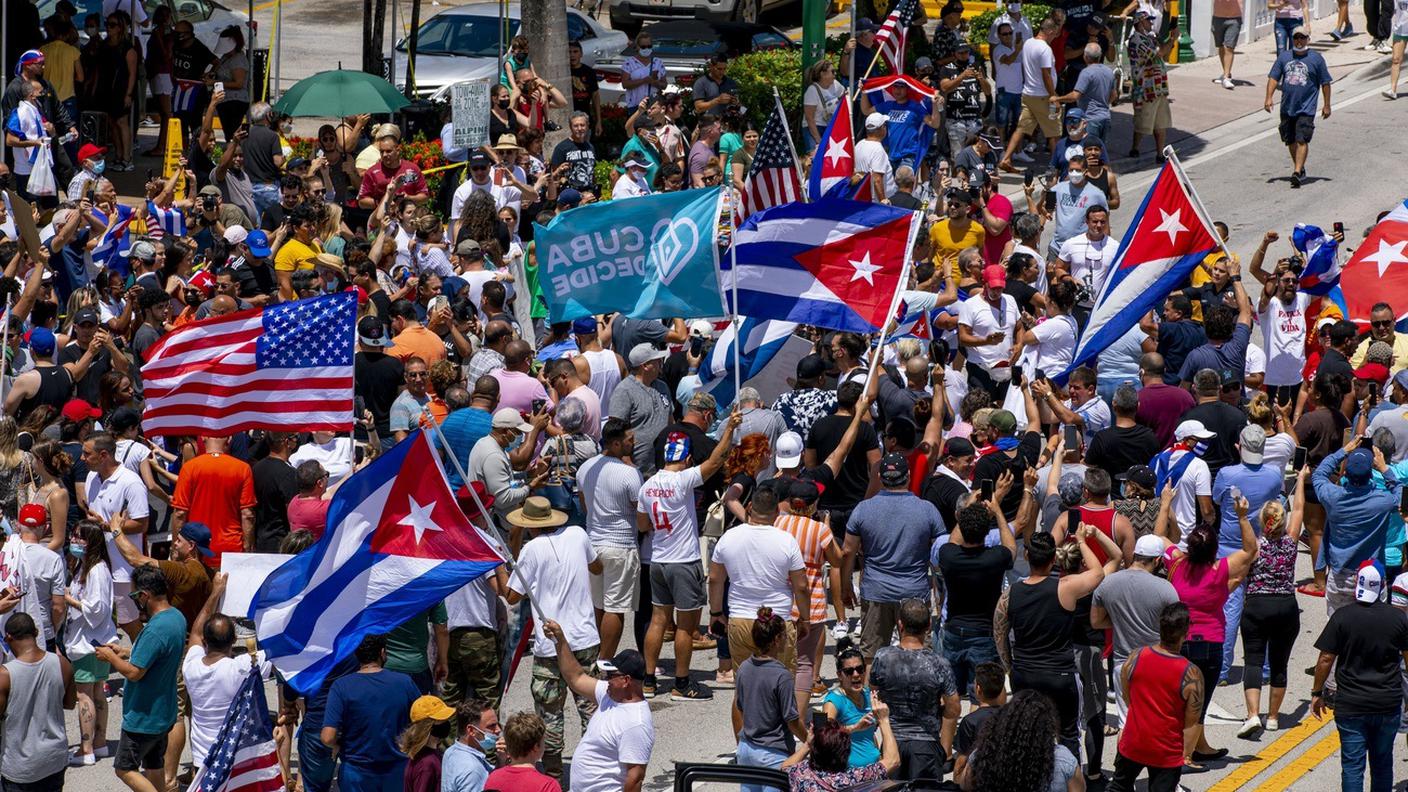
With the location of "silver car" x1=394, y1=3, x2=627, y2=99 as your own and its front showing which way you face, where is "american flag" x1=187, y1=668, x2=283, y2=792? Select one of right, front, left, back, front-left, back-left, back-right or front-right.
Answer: front-left

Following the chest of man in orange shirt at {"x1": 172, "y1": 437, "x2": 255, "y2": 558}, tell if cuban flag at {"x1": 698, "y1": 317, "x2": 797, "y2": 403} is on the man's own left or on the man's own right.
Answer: on the man's own right

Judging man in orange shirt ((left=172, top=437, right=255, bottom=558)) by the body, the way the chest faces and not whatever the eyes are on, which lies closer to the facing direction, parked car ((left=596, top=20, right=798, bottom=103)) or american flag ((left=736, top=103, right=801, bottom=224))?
the parked car

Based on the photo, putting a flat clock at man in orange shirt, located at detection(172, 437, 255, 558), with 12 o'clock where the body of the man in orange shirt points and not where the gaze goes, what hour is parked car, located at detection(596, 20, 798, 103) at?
The parked car is roughly at 1 o'clock from the man in orange shirt.

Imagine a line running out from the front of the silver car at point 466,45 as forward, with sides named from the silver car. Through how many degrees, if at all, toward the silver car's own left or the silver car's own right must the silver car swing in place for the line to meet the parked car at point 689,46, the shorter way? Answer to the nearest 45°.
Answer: approximately 135° to the silver car's own left

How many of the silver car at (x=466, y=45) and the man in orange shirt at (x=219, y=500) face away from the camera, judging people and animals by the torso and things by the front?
1

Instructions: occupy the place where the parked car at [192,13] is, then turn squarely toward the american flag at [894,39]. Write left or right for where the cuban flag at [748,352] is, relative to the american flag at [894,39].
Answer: right

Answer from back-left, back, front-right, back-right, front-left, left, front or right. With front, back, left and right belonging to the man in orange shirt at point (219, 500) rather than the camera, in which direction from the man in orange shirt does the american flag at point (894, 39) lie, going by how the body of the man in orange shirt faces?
front-right

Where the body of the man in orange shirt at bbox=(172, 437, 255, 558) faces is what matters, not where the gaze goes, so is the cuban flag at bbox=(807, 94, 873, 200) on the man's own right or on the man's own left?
on the man's own right

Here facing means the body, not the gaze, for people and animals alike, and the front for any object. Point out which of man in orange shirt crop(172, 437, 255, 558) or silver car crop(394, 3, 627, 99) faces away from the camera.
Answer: the man in orange shirt

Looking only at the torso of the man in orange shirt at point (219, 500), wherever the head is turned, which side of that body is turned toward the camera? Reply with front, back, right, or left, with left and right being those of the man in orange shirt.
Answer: back
